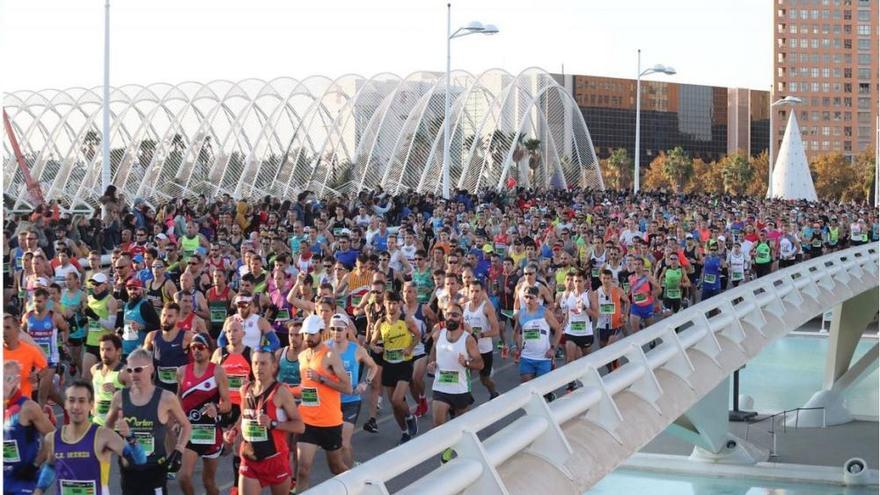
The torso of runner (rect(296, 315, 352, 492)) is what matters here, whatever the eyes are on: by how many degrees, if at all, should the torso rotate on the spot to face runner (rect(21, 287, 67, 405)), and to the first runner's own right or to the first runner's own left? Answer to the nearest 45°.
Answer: approximately 90° to the first runner's own right

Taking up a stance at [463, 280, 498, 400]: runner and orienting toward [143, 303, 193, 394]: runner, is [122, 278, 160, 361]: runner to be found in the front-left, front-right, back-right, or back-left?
front-right

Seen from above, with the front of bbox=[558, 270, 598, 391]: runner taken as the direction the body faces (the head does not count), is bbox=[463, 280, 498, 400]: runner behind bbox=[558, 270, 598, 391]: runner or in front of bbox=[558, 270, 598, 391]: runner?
in front

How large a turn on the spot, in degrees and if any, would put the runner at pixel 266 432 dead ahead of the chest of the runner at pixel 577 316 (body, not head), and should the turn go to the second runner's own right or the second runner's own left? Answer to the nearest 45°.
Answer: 0° — they already face them

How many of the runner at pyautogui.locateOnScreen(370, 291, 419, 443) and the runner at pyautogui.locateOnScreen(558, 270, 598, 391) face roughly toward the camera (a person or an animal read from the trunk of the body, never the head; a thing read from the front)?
2

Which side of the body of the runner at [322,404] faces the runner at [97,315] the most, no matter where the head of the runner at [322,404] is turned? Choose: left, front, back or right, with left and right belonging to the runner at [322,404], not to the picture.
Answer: right

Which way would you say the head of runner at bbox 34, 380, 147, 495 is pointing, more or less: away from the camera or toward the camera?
toward the camera

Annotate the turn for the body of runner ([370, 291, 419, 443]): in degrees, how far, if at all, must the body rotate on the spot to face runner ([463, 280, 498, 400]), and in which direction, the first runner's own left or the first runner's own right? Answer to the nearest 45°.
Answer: approximately 135° to the first runner's own left

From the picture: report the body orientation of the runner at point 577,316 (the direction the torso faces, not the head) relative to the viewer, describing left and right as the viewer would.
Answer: facing the viewer

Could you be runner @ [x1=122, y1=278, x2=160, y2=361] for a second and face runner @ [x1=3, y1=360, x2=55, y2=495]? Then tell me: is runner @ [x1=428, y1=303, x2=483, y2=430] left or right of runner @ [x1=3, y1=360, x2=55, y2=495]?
left

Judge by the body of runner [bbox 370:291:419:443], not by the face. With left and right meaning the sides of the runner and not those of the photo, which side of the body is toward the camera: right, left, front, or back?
front

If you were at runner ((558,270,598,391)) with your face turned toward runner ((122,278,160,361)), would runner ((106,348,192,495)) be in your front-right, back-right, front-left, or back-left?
front-left

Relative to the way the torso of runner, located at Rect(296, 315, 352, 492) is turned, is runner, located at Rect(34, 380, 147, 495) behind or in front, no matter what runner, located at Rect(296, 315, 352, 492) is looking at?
in front

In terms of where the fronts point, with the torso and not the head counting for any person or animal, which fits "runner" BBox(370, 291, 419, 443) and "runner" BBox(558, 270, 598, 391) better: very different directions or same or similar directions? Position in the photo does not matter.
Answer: same or similar directions

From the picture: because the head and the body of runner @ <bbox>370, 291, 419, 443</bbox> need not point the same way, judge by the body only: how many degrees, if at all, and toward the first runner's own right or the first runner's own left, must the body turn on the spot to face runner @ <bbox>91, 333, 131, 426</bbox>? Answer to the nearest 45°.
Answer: approximately 45° to the first runner's own right

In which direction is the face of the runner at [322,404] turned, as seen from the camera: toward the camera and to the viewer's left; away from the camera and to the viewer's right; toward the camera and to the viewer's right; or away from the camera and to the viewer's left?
toward the camera and to the viewer's left

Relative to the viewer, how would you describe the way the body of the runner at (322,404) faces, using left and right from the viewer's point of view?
facing the viewer and to the left of the viewer
